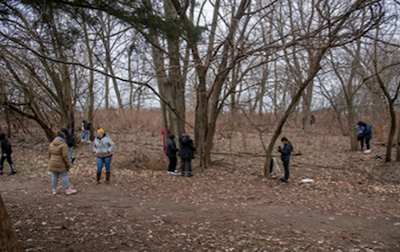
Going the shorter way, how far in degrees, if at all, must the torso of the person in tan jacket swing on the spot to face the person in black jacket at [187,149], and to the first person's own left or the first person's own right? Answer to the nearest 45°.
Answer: approximately 45° to the first person's own right

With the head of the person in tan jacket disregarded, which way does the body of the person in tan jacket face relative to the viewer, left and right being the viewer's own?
facing away from the viewer and to the right of the viewer

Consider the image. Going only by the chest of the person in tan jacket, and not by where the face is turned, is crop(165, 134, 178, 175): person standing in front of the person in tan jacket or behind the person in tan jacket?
in front

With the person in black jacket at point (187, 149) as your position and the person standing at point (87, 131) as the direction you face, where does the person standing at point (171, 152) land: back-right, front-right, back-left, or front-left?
front-left

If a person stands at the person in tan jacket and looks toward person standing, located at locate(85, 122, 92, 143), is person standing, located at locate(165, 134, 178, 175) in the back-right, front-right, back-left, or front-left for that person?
front-right

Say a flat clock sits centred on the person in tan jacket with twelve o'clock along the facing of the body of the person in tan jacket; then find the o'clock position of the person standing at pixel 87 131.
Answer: The person standing is roughly at 11 o'clock from the person in tan jacket.

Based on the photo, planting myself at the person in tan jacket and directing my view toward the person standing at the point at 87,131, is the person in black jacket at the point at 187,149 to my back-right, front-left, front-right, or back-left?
front-right

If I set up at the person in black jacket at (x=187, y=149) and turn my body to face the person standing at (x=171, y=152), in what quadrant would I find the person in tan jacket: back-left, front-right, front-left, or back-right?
front-left
